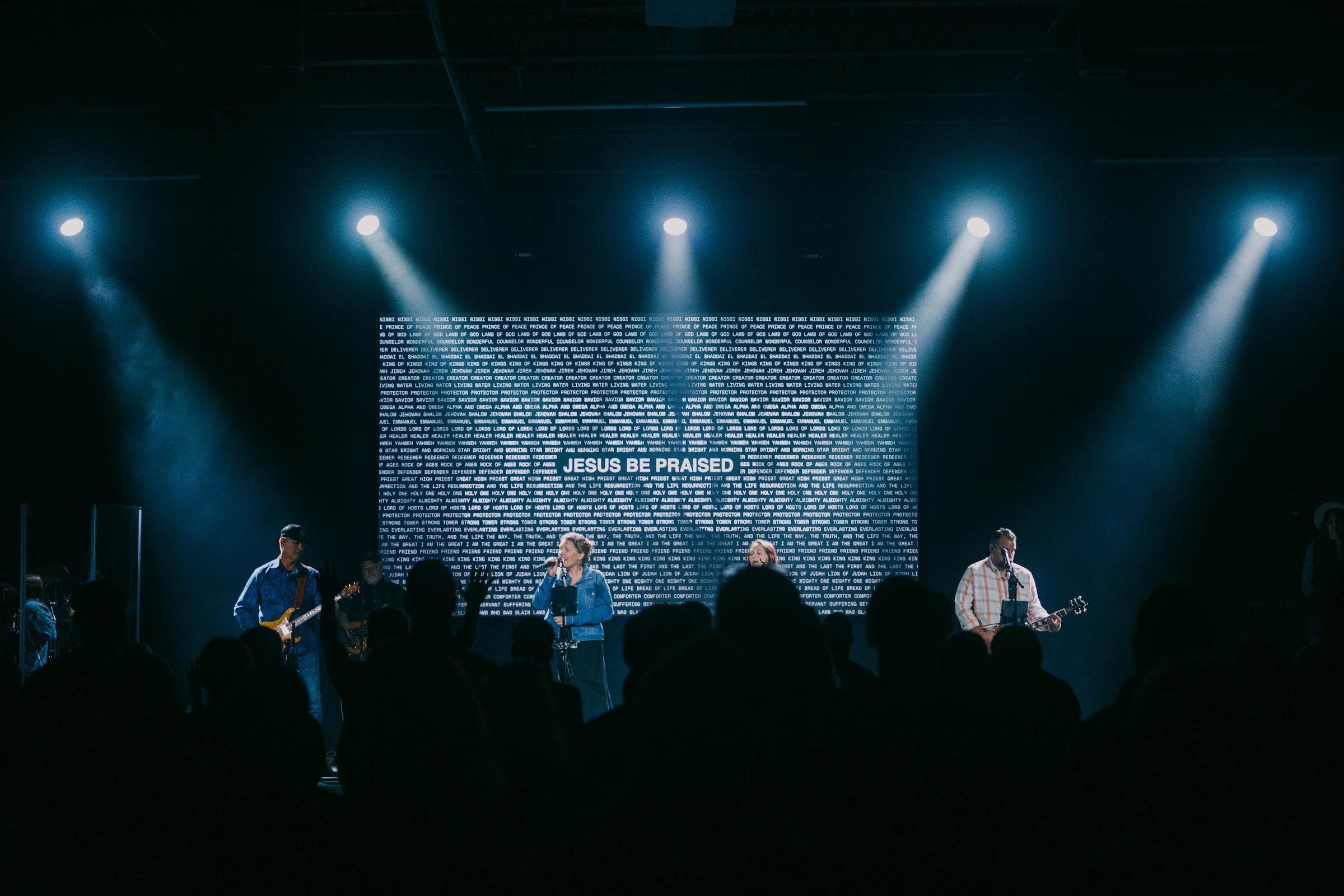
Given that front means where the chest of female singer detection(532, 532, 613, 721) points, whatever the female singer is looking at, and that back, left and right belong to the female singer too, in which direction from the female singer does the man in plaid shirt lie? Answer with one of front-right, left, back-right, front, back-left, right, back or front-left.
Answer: back-left

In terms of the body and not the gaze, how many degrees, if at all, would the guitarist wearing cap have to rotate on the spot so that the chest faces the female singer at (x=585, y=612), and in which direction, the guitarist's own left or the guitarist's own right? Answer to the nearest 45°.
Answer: approximately 45° to the guitarist's own left

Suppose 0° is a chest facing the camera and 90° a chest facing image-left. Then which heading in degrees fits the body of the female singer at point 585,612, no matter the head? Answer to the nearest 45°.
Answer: approximately 45°

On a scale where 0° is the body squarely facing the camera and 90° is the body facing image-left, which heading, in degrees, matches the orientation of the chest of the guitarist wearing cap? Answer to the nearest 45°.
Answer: approximately 315°

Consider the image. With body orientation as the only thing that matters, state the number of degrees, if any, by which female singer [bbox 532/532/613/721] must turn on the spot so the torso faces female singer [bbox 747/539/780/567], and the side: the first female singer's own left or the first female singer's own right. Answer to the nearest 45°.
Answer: approximately 135° to the first female singer's own left

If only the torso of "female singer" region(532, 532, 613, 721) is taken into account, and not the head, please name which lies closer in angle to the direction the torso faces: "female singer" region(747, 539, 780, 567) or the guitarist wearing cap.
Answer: the guitarist wearing cap
